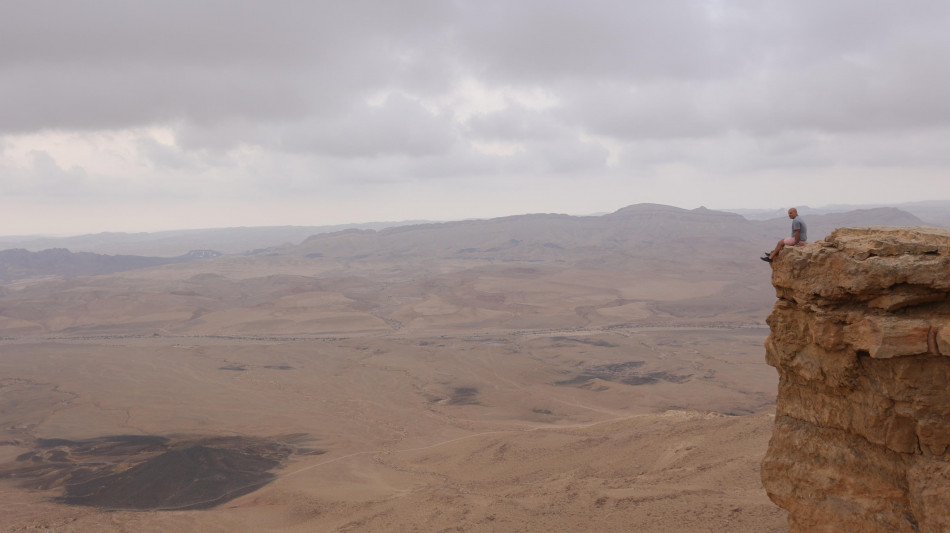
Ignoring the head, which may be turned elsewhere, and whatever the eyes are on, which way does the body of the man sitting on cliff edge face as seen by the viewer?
to the viewer's left
